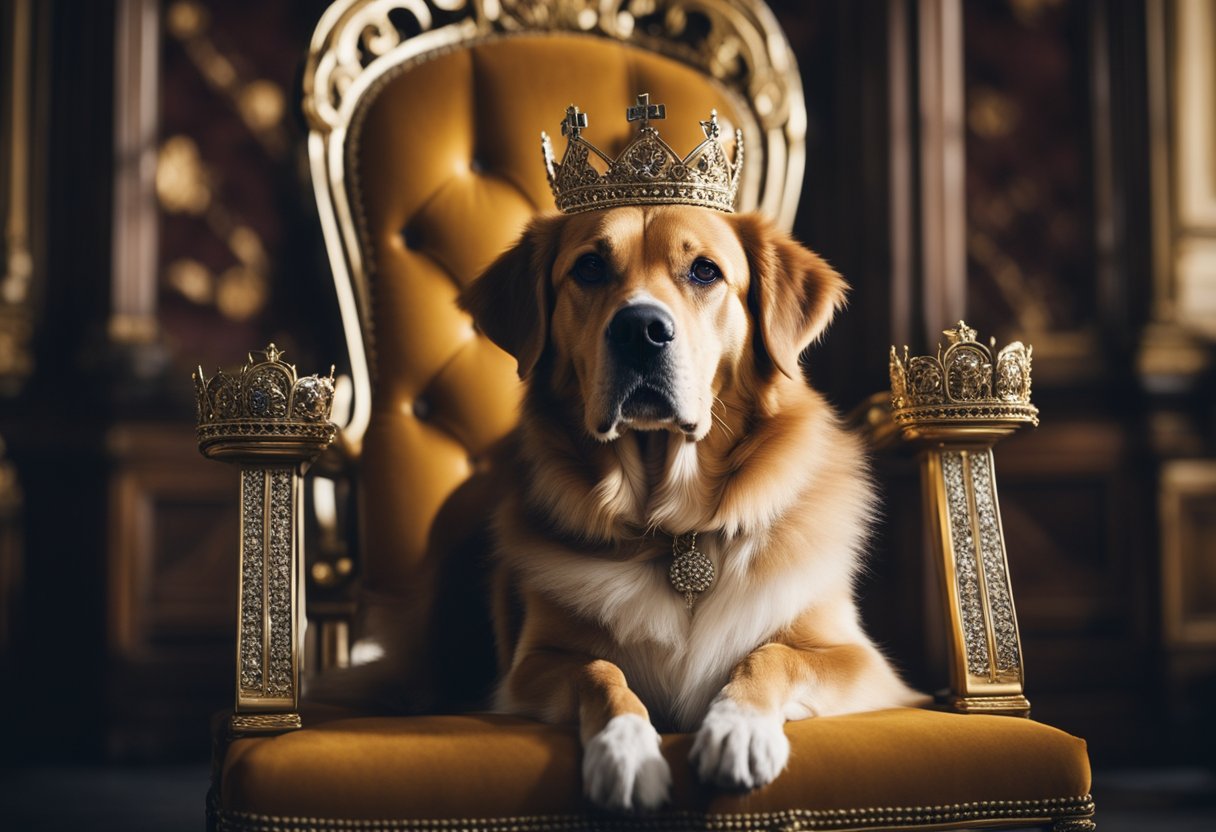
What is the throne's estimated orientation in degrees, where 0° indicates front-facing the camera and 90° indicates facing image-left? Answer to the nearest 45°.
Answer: approximately 0°

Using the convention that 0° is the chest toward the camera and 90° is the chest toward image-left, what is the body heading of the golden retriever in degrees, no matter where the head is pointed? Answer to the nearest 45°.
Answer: approximately 0°
